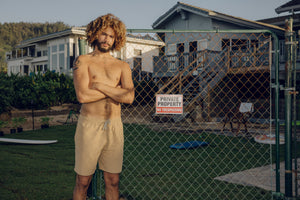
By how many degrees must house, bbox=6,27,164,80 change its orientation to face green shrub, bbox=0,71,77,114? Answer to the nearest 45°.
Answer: approximately 45° to its left

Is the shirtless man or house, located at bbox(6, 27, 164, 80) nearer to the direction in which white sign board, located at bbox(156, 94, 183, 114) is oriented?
the shirtless man

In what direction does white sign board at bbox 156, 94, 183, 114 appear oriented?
toward the camera

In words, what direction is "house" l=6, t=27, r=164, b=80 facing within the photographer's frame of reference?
facing the viewer and to the left of the viewer

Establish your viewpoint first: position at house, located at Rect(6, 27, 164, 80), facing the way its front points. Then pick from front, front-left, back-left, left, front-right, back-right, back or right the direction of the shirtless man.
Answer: front-left

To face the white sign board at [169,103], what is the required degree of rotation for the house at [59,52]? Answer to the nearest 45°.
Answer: approximately 45° to its left

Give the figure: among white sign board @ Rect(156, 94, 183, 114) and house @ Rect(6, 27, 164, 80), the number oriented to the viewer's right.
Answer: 0

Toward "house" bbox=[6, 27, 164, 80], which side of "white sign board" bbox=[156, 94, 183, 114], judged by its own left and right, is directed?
back
